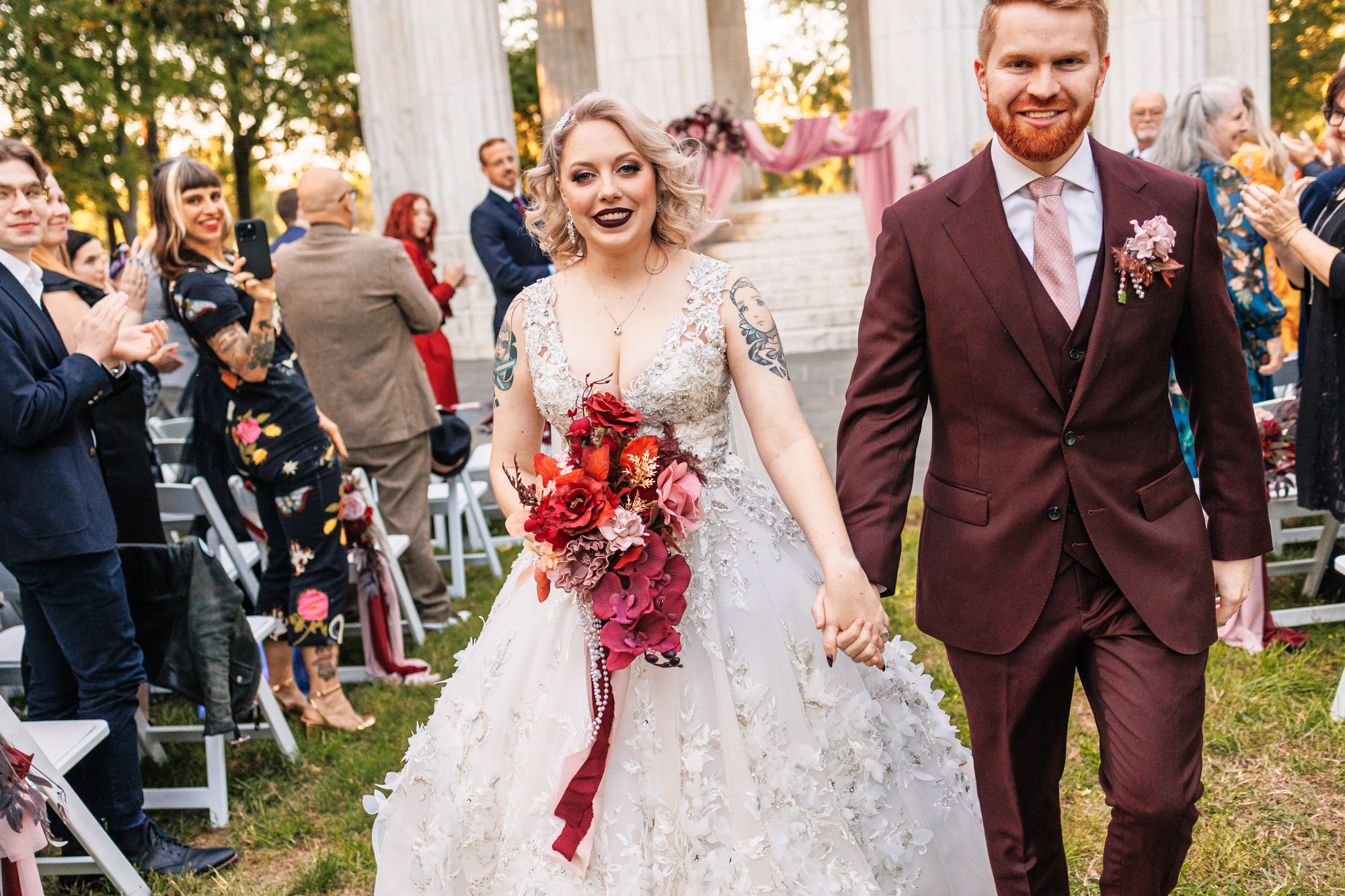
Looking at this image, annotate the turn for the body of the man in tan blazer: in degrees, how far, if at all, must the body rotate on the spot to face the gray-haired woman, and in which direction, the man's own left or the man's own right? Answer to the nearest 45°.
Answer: approximately 45° to the man's own right

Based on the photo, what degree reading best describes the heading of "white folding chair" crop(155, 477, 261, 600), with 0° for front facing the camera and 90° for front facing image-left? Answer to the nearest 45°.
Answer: approximately 225°

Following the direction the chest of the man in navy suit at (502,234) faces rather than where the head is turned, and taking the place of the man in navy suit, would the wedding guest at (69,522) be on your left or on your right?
on your right

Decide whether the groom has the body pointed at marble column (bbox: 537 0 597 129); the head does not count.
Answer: no

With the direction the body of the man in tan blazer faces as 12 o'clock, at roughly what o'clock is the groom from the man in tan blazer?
The groom is roughly at 4 o'clock from the man in tan blazer.

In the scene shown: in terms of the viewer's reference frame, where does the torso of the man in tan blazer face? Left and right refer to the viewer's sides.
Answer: facing away from the viewer and to the right of the viewer

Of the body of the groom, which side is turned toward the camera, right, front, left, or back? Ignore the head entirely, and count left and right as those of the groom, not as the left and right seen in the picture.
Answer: front

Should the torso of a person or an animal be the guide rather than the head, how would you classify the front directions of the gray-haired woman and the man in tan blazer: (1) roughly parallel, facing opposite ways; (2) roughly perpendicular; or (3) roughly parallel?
roughly perpendicular

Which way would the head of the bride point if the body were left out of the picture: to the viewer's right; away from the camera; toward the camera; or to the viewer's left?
toward the camera

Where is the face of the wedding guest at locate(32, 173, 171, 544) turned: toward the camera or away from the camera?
toward the camera

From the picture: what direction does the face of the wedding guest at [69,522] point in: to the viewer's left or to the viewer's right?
to the viewer's right

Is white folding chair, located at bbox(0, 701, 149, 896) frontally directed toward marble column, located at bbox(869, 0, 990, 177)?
yes

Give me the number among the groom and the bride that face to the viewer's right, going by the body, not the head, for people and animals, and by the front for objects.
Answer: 0

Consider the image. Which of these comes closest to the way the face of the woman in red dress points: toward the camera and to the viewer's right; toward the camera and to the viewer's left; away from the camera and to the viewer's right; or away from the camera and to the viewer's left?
toward the camera and to the viewer's right

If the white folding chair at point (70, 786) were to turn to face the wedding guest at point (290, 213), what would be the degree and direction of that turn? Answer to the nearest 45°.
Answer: approximately 45° to its left

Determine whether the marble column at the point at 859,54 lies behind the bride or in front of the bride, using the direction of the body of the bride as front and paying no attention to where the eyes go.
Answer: behind

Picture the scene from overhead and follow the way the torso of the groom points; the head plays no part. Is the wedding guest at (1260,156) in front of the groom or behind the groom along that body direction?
behind

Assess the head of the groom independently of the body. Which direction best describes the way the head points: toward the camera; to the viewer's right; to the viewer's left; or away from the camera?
toward the camera

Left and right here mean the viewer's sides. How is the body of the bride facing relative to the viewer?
facing the viewer

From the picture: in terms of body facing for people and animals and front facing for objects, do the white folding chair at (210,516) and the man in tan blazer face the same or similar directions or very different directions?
same or similar directions

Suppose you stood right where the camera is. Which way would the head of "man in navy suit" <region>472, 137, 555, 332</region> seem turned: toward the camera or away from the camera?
toward the camera
